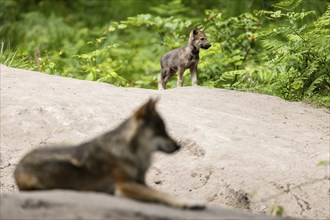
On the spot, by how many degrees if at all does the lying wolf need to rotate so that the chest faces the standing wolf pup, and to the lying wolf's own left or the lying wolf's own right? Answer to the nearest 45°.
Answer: approximately 90° to the lying wolf's own left

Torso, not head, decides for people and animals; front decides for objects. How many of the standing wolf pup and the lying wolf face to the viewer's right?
2

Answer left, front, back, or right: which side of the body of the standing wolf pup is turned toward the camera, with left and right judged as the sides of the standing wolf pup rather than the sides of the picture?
right

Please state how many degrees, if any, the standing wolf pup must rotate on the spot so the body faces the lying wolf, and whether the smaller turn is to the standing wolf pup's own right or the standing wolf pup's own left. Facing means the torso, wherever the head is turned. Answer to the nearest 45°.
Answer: approximately 90° to the standing wolf pup's own right

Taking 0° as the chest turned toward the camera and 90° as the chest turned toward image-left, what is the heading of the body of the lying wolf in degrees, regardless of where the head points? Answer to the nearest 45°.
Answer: approximately 270°
